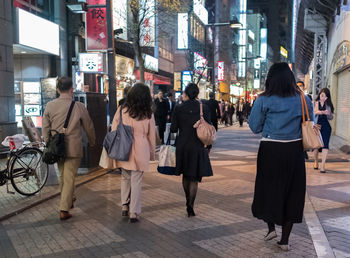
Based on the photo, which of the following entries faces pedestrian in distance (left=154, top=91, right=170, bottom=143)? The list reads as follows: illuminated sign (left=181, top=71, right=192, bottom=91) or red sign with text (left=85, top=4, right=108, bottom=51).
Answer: the illuminated sign

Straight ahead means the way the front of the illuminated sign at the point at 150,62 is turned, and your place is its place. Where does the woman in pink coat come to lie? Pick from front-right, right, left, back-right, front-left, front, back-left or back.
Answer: front-right

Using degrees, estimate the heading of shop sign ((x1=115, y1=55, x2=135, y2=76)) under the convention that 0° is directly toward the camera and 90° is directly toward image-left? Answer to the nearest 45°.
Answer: approximately 315°

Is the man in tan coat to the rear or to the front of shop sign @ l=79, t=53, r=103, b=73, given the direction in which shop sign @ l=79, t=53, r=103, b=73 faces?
to the front

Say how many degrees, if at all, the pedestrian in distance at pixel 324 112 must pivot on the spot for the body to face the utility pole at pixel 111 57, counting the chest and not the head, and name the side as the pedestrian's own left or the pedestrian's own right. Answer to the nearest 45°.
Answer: approximately 45° to the pedestrian's own right

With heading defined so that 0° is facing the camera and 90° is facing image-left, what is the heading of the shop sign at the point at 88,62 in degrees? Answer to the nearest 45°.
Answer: approximately 0°

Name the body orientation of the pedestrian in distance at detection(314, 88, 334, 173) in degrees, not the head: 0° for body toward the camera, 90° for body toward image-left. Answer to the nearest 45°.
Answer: approximately 45°

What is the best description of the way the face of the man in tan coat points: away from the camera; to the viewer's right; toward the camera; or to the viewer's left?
away from the camera

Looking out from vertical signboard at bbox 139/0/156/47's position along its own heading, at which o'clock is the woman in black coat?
The woman in black coat is roughly at 12 o'clock from the vertical signboard.

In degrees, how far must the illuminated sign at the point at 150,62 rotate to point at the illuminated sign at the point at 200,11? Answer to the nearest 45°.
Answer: approximately 135° to its left

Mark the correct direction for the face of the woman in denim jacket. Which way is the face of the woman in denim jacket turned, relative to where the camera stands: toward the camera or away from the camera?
away from the camera

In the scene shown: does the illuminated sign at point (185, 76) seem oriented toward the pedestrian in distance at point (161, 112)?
yes
